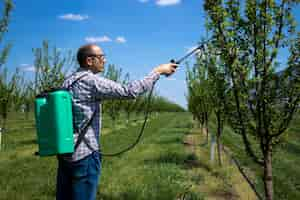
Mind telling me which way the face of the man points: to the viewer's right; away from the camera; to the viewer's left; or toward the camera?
to the viewer's right

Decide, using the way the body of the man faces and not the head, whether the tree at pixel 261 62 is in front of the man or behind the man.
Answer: in front

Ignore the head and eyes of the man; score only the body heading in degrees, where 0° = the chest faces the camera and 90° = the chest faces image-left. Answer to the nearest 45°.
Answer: approximately 270°
